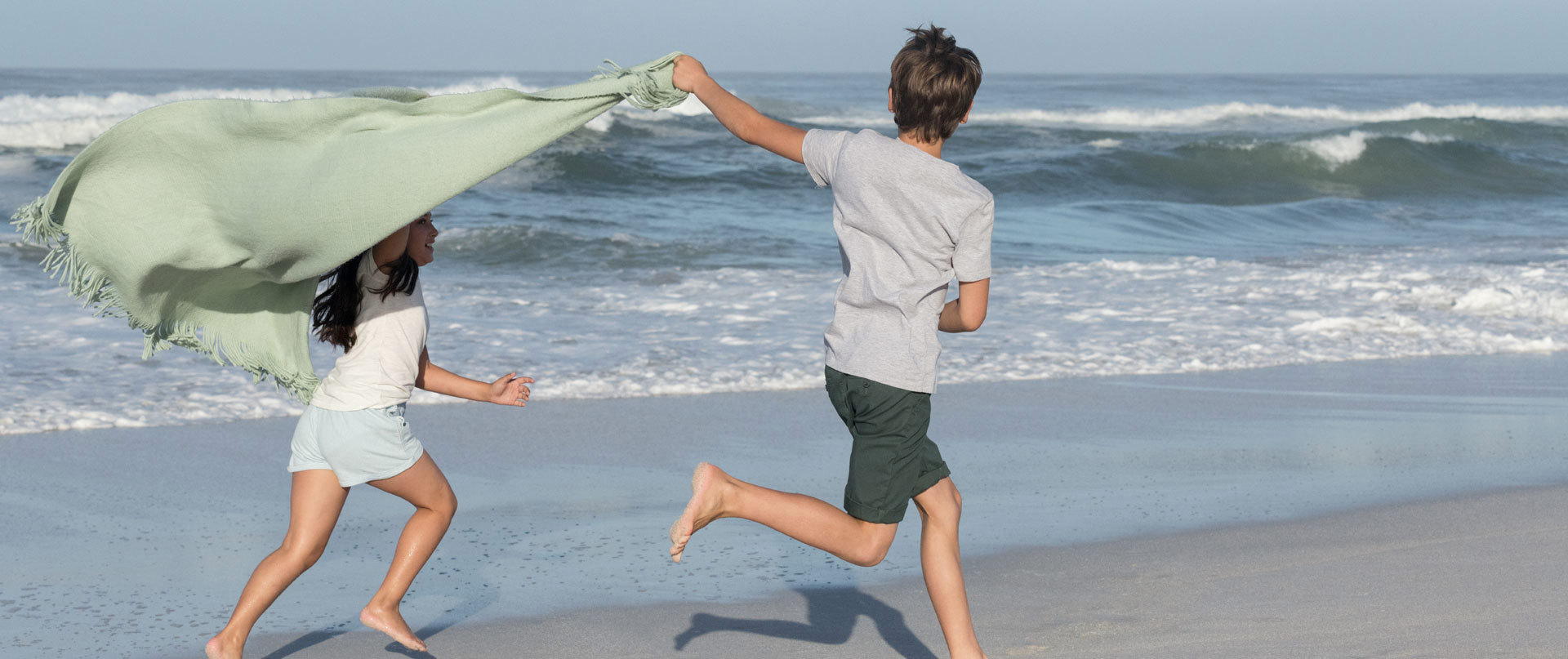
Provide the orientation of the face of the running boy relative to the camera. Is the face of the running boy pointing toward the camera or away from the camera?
away from the camera

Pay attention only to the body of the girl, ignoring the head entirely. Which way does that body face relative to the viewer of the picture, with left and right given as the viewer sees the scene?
facing to the right of the viewer

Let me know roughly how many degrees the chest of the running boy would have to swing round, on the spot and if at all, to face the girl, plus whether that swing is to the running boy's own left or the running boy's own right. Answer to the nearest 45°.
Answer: approximately 135° to the running boy's own left

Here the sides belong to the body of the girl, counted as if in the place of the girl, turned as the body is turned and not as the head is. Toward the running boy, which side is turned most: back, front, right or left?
front

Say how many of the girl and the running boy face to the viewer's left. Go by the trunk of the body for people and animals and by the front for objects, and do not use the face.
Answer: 0

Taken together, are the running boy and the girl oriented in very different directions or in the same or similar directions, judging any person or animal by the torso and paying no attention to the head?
same or similar directions

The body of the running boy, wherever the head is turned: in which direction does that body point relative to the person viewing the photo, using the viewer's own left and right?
facing away from the viewer and to the right of the viewer
